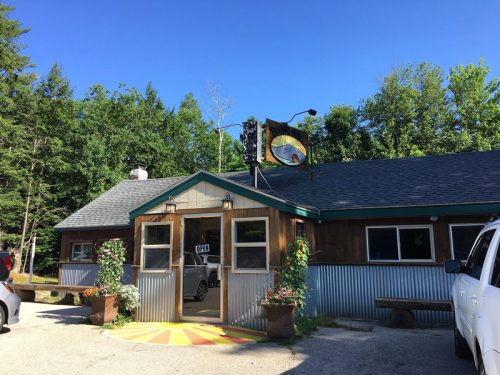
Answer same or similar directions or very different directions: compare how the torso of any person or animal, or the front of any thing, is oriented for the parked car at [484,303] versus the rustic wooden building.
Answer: very different directions

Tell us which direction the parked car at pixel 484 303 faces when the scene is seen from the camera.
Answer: facing away from the viewer

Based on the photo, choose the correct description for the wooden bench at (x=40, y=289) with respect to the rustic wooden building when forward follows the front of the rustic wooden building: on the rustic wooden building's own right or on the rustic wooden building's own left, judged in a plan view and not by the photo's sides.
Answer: on the rustic wooden building's own right

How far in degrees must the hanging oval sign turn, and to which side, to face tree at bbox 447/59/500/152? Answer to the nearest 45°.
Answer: approximately 90° to its left

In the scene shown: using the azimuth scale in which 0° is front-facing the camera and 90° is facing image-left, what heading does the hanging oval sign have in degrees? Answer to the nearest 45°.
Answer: approximately 315°

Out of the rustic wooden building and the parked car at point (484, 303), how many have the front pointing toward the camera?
1

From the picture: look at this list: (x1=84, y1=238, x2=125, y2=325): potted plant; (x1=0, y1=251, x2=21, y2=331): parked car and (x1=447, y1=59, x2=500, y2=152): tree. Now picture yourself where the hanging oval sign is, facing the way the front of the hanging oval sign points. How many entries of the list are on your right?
2

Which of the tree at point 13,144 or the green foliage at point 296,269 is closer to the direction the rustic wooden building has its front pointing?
the green foliage

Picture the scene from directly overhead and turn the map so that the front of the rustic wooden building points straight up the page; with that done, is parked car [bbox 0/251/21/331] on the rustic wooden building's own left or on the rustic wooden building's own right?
on the rustic wooden building's own right
